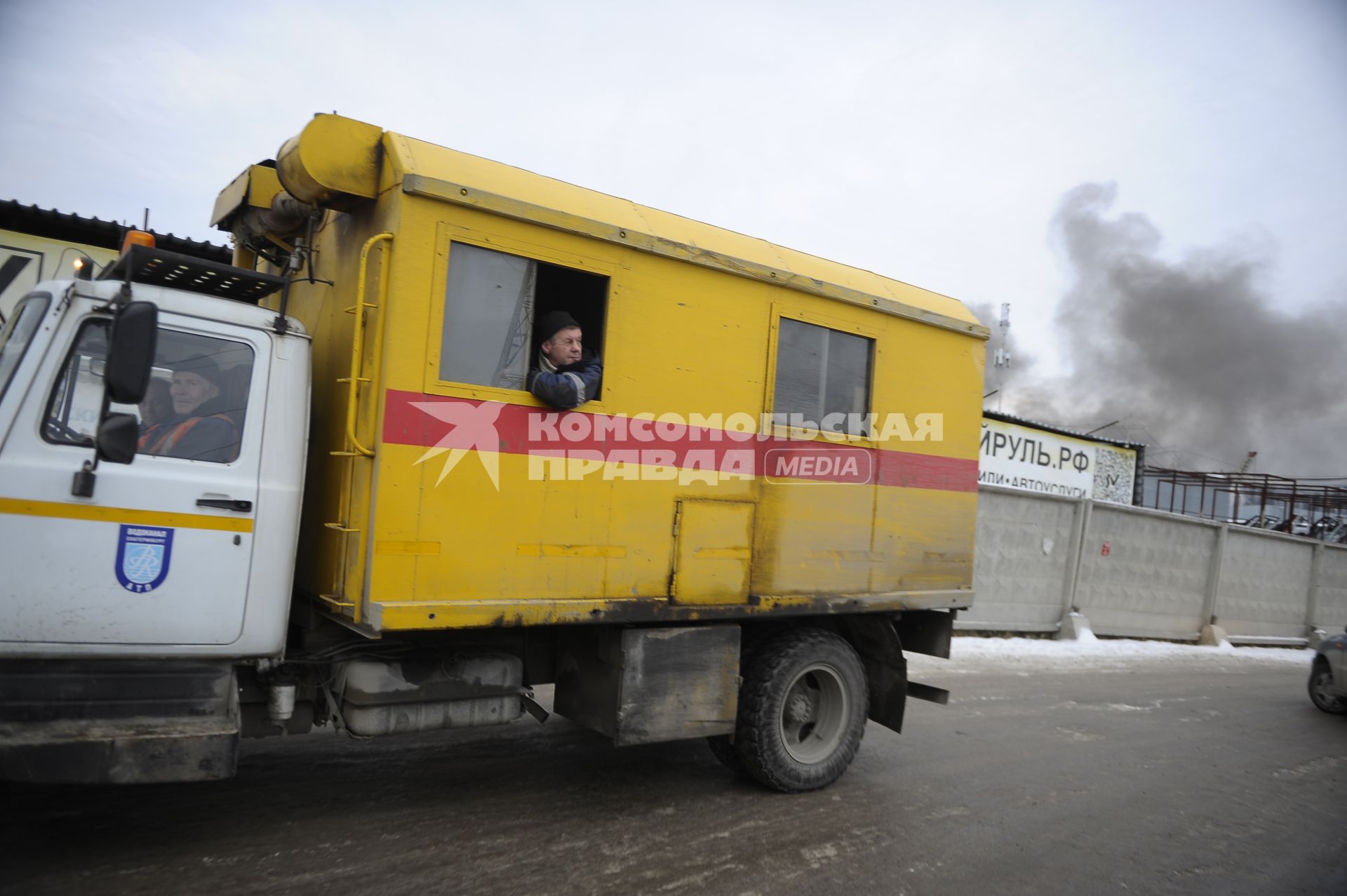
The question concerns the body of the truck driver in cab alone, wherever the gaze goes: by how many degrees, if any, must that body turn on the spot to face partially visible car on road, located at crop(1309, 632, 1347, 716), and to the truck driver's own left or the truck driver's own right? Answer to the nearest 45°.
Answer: approximately 135° to the truck driver's own left

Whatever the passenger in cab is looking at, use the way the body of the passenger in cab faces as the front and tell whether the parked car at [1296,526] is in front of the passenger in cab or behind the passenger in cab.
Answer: behind

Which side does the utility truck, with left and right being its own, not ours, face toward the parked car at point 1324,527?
back

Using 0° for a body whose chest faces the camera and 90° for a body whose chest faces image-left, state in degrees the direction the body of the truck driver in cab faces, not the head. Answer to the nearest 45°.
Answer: approximately 45°

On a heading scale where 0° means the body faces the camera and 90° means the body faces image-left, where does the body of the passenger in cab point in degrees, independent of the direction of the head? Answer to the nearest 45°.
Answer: approximately 45°

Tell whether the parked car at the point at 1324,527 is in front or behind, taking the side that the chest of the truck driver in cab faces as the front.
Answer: behind

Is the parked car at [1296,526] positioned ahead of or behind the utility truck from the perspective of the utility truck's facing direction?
behind

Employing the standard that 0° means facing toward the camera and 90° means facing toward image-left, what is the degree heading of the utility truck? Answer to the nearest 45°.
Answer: approximately 45°

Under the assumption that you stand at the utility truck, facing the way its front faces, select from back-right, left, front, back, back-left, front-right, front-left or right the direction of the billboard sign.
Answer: back

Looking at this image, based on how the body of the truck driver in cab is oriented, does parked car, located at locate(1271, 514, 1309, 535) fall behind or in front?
behind
